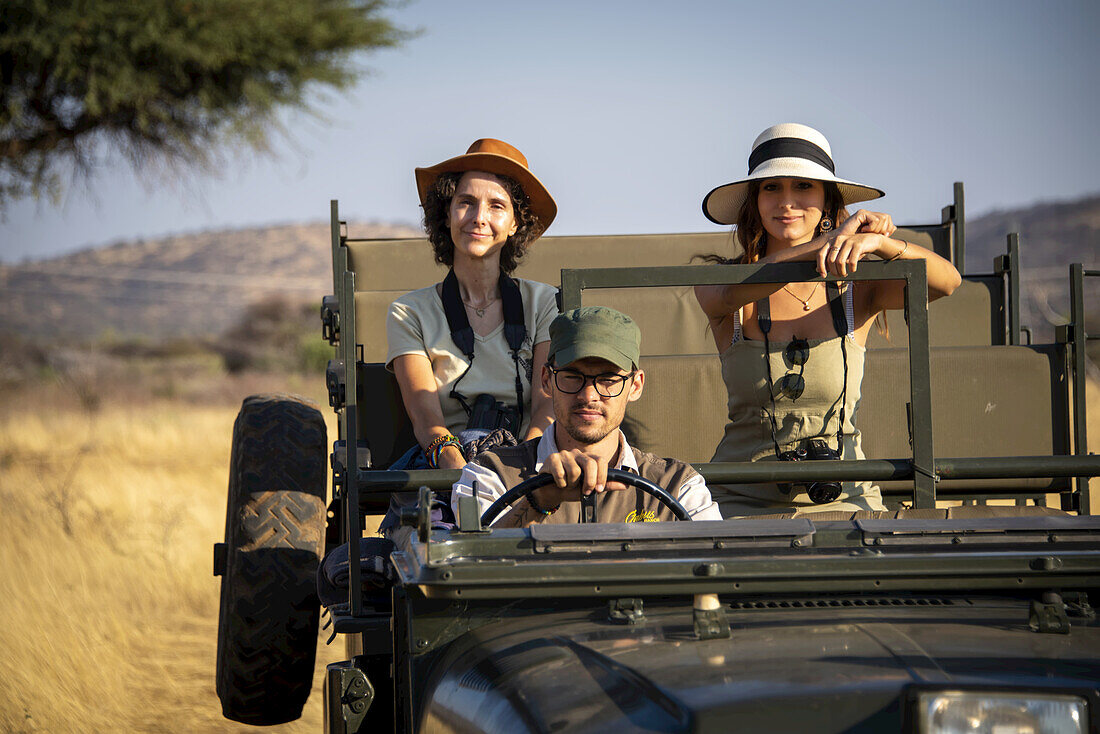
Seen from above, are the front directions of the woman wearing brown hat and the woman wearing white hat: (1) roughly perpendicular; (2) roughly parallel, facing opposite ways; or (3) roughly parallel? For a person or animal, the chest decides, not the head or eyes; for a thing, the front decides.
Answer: roughly parallel

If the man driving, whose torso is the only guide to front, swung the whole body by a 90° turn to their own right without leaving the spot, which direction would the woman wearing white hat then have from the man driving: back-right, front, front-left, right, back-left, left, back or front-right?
back-right

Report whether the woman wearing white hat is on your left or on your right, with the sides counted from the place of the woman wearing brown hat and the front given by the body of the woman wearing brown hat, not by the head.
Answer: on your left

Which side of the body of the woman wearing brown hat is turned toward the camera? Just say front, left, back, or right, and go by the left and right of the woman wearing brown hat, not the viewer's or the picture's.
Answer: front

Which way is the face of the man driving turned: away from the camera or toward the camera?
toward the camera

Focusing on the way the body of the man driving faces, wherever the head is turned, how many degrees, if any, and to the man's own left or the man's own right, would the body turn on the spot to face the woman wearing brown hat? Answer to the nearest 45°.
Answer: approximately 180°

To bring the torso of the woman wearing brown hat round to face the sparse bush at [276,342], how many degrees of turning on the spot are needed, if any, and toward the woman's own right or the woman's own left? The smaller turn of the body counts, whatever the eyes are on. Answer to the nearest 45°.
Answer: approximately 180°

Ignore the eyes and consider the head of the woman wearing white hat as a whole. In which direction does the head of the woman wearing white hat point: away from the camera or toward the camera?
toward the camera

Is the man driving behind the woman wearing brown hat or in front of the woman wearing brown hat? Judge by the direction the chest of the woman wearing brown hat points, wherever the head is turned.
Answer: in front

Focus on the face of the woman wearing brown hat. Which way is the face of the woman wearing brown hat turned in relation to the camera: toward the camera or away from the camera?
toward the camera

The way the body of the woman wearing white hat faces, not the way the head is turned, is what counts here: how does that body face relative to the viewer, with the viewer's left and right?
facing the viewer

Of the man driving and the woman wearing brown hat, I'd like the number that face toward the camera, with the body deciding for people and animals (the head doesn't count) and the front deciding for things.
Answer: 2

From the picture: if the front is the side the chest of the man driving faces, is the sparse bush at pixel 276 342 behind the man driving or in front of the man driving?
behind

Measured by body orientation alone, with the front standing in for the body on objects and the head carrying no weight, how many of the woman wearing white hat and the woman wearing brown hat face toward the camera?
2
